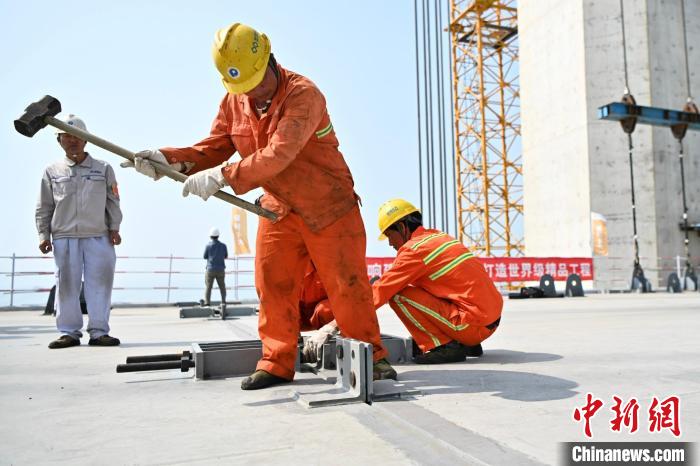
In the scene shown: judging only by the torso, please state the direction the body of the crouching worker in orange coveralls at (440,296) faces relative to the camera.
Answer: to the viewer's left

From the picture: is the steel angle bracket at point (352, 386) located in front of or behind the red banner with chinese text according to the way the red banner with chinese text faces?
in front

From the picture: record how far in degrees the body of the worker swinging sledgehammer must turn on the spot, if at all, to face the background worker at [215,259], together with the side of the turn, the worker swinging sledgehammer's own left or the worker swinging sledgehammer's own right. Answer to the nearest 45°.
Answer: approximately 135° to the worker swinging sledgehammer's own right

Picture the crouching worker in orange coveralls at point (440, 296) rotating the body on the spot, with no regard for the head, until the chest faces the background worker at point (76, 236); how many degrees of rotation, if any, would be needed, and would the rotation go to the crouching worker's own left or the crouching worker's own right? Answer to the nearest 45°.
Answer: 0° — they already face them

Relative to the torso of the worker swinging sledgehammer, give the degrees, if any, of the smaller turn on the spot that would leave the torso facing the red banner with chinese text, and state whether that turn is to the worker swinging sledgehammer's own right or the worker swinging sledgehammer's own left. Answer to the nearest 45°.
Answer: approximately 180°

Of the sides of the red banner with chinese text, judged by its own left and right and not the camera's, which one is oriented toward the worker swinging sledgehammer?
front

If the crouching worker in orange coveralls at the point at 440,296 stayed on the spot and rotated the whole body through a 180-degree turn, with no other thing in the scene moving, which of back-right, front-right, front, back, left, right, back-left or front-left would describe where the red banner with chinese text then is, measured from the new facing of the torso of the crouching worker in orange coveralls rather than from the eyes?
left

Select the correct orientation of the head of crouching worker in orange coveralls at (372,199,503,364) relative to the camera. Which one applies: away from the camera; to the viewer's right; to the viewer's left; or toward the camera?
to the viewer's left

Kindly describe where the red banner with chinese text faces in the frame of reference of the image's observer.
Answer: facing the viewer

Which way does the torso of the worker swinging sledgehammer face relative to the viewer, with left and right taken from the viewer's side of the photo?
facing the viewer and to the left of the viewer
